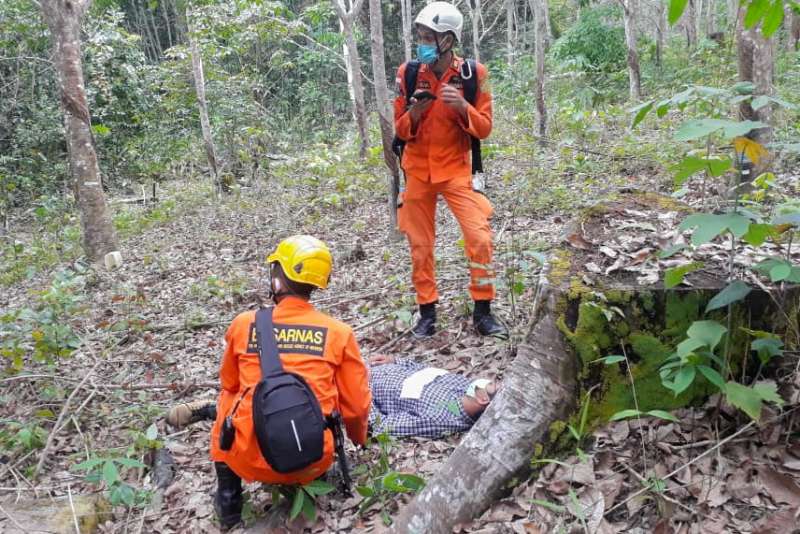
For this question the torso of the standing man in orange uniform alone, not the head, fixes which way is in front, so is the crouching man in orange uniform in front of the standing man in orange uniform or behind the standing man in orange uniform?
in front

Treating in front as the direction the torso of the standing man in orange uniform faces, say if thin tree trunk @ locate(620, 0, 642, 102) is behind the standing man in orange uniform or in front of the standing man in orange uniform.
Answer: behind

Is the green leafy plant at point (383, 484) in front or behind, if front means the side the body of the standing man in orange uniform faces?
in front

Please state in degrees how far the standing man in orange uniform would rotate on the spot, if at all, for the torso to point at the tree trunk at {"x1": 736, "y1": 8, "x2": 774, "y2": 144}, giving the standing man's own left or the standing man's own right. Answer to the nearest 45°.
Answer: approximately 90° to the standing man's own left

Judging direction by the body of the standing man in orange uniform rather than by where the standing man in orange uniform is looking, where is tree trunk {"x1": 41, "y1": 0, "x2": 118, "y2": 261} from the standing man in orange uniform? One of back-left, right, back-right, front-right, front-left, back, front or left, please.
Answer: back-right

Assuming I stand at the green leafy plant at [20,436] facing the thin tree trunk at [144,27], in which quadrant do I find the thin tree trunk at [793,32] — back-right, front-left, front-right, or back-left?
front-right

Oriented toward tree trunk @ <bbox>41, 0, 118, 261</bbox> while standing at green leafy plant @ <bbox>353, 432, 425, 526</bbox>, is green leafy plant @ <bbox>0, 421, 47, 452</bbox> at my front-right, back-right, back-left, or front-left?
front-left

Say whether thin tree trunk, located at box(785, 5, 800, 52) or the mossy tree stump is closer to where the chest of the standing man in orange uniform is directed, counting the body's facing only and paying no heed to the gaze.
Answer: the mossy tree stump

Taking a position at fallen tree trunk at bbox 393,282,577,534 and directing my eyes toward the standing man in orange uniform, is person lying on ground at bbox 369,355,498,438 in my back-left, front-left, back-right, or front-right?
front-left

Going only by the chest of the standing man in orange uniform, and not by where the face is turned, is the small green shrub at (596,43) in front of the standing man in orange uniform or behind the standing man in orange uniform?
behind

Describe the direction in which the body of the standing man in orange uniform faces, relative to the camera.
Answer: toward the camera

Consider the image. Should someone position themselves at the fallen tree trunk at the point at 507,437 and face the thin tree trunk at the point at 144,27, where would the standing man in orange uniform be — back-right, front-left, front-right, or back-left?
front-right

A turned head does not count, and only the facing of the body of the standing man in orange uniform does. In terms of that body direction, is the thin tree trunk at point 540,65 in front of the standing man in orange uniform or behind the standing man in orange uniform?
behind

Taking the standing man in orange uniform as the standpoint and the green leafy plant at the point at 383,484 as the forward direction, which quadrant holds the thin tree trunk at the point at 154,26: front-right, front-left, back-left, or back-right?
back-right
